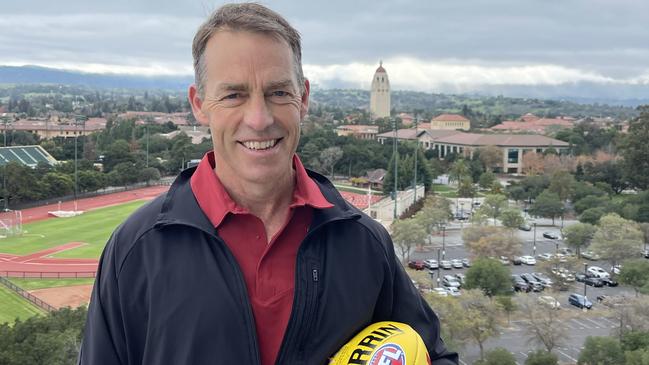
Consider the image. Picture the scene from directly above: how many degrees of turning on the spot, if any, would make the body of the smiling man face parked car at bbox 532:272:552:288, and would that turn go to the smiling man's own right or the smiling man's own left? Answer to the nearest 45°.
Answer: approximately 135° to the smiling man's own left

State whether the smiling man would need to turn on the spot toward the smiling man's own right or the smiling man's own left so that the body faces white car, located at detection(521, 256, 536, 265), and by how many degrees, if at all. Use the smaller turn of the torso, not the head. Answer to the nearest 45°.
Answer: approximately 135° to the smiling man's own left

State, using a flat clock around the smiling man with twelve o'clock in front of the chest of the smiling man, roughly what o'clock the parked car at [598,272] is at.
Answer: The parked car is roughly at 7 o'clock from the smiling man.

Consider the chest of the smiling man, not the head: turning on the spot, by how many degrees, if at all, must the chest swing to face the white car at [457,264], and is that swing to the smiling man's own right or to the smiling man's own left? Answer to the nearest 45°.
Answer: approximately 180°

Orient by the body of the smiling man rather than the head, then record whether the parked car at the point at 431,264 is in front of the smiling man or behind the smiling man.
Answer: behind

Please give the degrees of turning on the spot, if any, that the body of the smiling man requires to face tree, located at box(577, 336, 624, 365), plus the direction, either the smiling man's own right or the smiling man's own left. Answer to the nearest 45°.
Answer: approximately 135° to the smiling man's own left

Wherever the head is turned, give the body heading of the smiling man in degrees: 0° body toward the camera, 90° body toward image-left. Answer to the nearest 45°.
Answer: approximately 0°

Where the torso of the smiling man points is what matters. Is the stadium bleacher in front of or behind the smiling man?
behind

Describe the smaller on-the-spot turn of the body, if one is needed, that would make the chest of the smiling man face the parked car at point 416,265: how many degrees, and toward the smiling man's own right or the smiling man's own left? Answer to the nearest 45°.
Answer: approximately 180°

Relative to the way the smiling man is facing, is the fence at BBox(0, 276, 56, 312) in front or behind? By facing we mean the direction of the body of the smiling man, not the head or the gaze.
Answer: behind

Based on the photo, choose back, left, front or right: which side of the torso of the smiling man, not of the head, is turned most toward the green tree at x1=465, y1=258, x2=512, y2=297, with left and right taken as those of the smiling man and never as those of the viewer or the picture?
back
